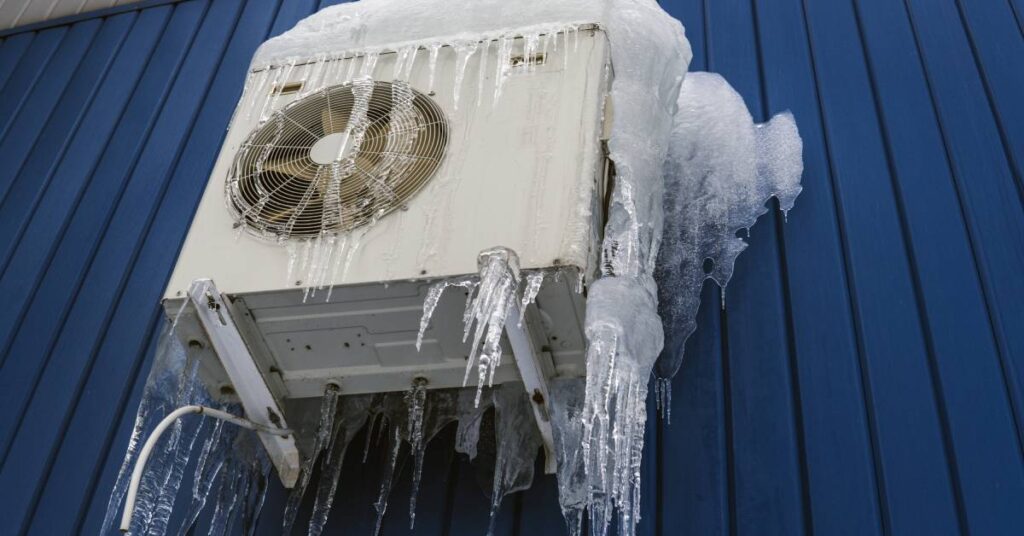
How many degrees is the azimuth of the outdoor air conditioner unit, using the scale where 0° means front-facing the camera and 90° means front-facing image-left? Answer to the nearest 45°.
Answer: approximately 0°
